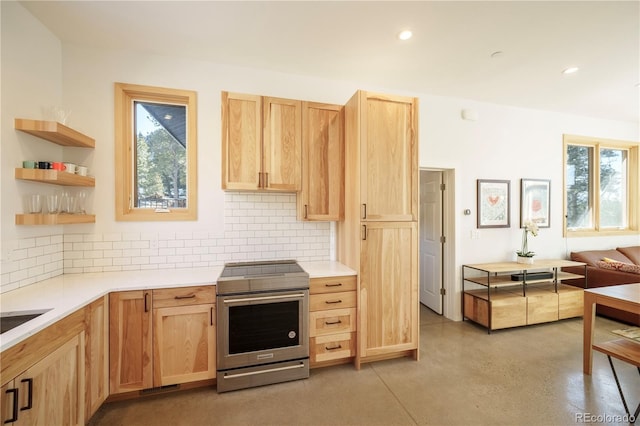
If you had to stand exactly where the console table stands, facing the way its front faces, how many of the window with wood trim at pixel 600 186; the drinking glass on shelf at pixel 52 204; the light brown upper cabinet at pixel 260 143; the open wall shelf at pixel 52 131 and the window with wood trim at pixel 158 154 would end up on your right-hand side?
4

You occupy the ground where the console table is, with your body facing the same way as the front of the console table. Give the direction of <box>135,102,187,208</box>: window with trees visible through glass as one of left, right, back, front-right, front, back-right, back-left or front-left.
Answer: right

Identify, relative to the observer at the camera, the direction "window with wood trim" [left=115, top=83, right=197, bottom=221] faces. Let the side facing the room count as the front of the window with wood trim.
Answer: facing the viewer

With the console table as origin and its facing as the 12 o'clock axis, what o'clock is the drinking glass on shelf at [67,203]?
The drinking glass on shelf is roughly at 3 o'clock from the console table.

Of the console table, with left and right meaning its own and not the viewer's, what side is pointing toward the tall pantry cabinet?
right

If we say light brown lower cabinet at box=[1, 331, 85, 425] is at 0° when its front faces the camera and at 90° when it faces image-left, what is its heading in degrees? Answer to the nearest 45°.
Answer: approximately 315°

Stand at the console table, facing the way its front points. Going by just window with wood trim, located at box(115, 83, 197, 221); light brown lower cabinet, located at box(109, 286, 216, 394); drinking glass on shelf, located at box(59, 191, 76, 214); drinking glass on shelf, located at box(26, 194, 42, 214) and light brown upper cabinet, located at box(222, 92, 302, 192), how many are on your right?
5

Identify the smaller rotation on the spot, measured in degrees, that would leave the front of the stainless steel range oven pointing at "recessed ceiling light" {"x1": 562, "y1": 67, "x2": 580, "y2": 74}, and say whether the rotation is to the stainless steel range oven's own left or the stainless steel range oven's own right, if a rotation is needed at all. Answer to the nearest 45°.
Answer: approximately 90° to the stainless steel range oven's own left

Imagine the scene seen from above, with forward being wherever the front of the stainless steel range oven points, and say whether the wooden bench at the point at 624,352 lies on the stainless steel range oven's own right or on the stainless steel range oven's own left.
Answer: on the stainless steel range oven's own left

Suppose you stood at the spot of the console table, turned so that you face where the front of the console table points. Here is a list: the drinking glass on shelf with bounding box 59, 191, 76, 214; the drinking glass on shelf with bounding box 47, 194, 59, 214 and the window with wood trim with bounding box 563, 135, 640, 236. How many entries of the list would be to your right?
2

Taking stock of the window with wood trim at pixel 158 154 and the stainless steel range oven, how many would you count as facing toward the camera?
2

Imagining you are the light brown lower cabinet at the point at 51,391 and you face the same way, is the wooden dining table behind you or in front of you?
in front

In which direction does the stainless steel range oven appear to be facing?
toward the camera
